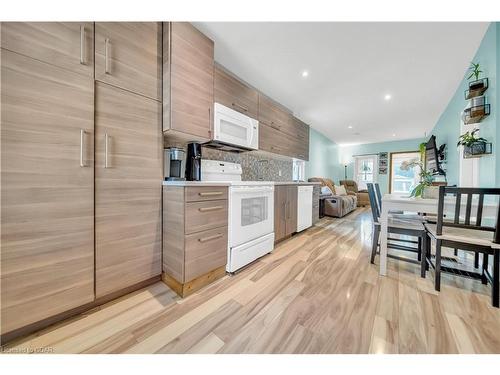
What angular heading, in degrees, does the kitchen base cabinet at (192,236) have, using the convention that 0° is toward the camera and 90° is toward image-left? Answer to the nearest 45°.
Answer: approximately 315°

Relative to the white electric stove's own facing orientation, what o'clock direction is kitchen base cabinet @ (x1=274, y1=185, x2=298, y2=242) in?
The kitchen base cabinet is roughly at 9 o'clock from the white electric stove.

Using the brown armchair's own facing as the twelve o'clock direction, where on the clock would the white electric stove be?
The white electric stove is roughly at 2 o'clock from the brown armchair.

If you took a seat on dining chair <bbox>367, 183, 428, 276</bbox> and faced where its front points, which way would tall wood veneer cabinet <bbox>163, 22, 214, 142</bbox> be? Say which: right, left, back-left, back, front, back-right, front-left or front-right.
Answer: back-right

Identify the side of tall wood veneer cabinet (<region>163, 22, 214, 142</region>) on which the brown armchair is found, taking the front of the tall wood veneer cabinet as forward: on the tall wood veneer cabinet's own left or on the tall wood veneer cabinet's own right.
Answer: on the tall wood veneer cabinet's own left

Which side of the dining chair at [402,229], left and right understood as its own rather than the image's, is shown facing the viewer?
right
